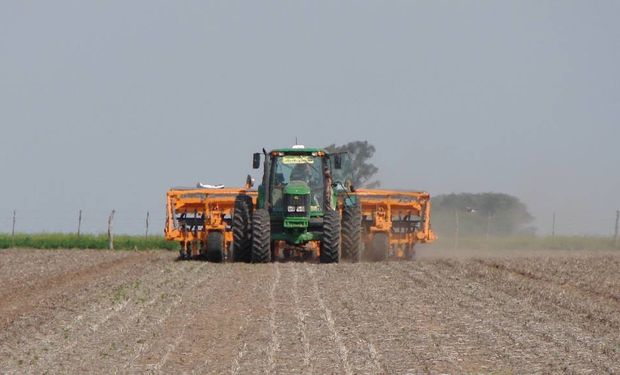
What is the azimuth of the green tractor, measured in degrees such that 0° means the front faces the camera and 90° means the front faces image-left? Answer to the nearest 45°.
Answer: approximately 0°
